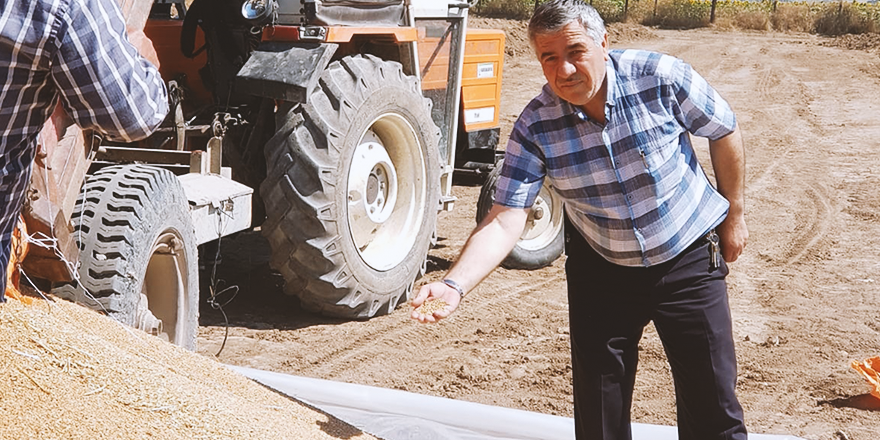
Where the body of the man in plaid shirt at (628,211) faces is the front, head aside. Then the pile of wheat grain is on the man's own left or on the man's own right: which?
on the man's own right

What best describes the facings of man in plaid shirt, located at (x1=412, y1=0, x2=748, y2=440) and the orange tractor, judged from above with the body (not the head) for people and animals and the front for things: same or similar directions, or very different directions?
very different directions

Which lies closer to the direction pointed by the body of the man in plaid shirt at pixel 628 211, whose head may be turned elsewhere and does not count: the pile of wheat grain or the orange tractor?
the pile of wheat grain

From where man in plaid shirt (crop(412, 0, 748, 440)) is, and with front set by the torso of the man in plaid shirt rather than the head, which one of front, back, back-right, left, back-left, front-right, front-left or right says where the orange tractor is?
back-right

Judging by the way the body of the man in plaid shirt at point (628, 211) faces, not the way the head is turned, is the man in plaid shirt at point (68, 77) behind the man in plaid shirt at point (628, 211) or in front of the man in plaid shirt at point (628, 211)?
in front

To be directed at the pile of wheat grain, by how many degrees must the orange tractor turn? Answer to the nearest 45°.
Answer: approximately 135° to its right

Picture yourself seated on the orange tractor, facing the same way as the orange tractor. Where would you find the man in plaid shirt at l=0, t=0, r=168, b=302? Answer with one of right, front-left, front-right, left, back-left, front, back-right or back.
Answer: back-right

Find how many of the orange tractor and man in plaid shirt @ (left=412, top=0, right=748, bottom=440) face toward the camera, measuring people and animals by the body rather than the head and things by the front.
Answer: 1

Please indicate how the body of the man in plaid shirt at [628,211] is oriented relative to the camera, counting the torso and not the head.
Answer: toward the camera

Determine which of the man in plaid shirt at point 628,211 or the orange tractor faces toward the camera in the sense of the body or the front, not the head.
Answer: the man in plaid shirt

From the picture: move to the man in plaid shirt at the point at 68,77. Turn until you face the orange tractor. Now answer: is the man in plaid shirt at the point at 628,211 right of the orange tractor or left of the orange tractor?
right
